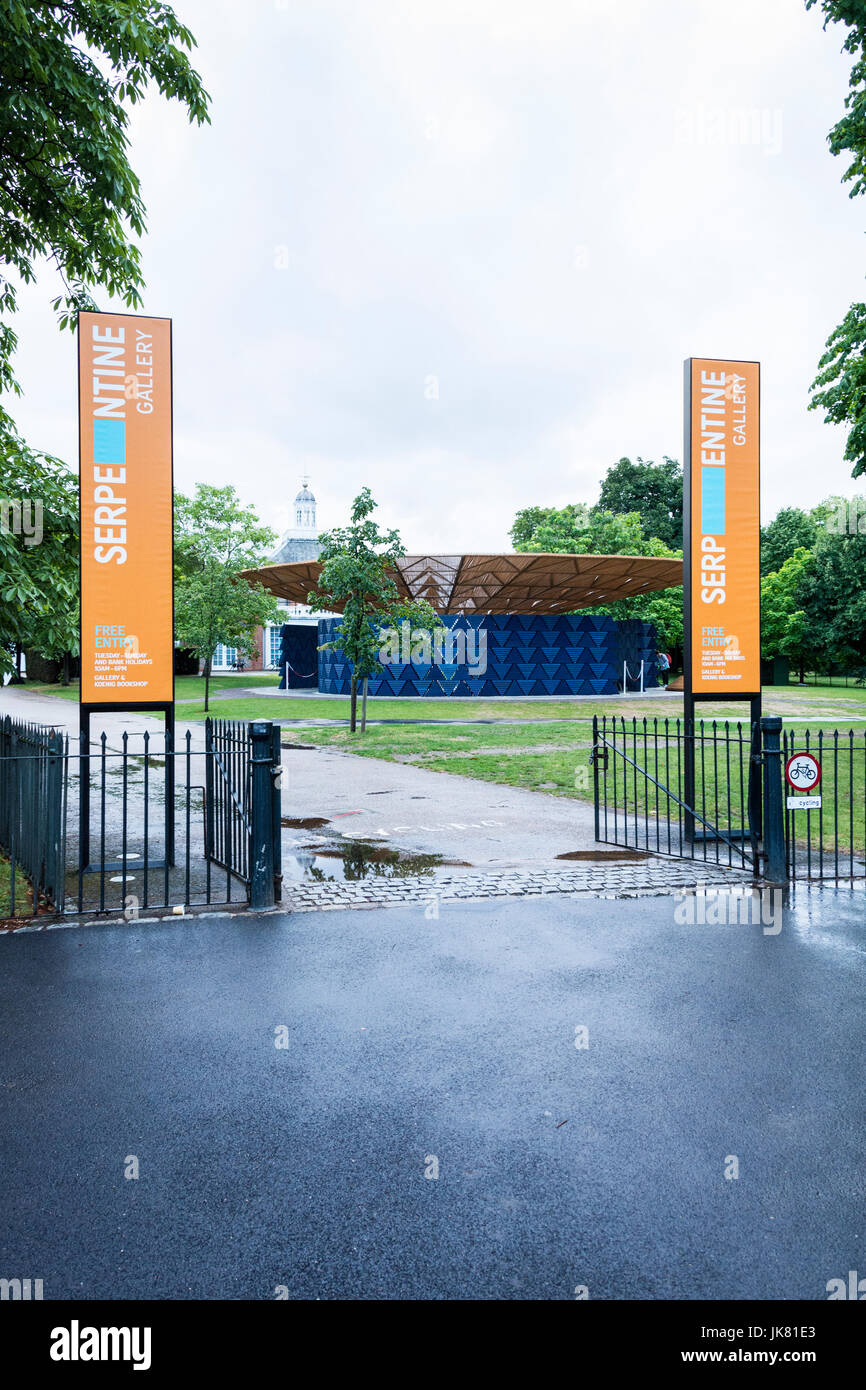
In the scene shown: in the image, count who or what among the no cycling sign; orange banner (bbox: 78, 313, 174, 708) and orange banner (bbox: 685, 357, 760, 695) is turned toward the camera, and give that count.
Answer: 3

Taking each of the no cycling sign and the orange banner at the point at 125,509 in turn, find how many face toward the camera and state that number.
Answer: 2

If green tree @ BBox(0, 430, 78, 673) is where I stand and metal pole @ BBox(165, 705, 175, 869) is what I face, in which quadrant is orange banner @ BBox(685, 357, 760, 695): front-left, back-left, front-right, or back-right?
front-left

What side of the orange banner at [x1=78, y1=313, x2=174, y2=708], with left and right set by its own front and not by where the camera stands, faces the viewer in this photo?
front

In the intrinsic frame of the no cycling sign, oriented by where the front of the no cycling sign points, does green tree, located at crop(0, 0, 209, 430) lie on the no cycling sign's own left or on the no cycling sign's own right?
on the no cycling sign's own right

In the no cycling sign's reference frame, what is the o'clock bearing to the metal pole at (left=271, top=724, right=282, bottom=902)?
The metal pole is roughly at 2 o'clock from the no cycling sign.

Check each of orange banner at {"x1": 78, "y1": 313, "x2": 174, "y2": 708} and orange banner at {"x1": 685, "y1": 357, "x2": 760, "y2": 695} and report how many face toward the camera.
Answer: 2

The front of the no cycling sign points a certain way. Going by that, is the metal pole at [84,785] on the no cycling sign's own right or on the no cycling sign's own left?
on the no cycling sign's own right

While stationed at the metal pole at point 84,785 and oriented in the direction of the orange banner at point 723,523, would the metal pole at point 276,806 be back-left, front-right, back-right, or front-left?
front-right

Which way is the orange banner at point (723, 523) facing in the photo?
toward the camera
